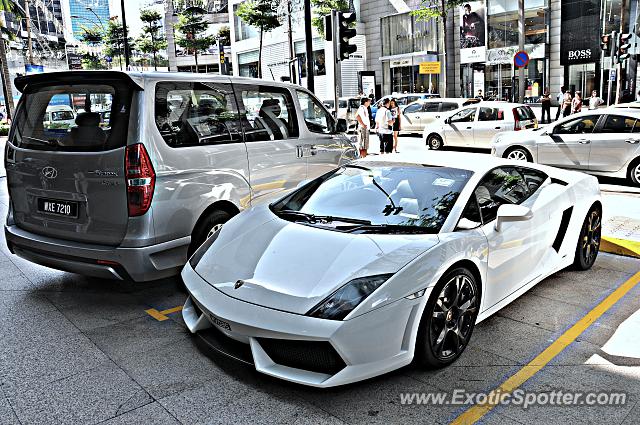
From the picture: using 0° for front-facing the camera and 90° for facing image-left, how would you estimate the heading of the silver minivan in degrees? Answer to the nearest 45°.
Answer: approximately 225°

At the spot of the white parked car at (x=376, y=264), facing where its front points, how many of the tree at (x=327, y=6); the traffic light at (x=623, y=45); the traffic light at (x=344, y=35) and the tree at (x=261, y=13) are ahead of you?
0

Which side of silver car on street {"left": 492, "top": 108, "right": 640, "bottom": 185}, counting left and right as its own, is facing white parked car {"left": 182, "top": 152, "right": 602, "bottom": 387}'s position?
left

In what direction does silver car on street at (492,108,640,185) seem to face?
to the viewer's left

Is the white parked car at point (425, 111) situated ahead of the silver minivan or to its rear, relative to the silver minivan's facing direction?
ahead

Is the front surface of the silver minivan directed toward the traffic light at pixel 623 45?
yes

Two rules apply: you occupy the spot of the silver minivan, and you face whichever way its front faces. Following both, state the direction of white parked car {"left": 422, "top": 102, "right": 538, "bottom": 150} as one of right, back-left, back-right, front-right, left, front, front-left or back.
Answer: front

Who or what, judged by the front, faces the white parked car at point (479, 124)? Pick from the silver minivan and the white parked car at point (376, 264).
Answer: the silver minivan

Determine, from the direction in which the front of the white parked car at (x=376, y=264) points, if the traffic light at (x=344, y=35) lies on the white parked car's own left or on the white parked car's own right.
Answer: on the white parked car's own right

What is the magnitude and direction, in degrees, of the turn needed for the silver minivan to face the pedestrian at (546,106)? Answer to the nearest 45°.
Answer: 0° — it already faces them

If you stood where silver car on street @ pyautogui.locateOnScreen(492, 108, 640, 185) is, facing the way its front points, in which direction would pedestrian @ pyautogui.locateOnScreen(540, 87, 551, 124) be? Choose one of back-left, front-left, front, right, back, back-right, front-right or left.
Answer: right

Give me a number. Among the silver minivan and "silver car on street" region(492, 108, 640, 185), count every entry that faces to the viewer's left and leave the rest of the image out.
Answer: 1

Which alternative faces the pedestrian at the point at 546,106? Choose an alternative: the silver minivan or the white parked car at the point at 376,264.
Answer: the silver minivan

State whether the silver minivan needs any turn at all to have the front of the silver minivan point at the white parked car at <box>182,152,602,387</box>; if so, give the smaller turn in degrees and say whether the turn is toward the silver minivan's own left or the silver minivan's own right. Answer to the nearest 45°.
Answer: approximately 90° to the silver minivan's own right

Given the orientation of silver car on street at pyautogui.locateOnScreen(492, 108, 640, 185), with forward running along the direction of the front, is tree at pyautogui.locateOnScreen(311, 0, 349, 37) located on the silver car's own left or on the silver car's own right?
on the silver car's own right
